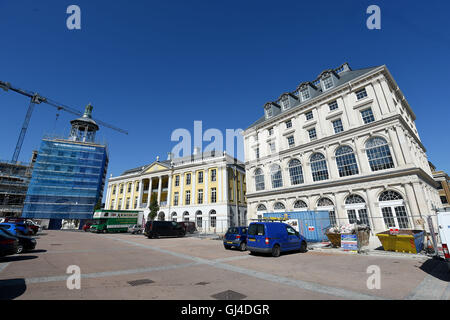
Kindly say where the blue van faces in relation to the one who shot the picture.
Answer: facing away from the viewer and to the right of the viewer

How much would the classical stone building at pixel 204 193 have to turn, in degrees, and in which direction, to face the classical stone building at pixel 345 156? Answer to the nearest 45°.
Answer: approximately 90° to its left

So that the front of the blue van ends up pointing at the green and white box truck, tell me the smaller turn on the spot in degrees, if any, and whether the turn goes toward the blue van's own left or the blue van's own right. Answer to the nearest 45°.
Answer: approximately 90° to the blue van's own left

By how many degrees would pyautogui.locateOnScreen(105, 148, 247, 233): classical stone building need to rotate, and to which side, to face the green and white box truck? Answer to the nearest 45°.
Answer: approximately 45° to its right

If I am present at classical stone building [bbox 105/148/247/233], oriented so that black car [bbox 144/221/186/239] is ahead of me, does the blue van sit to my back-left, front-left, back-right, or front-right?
front-left

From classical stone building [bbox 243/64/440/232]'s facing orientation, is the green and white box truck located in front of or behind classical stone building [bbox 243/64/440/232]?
in front

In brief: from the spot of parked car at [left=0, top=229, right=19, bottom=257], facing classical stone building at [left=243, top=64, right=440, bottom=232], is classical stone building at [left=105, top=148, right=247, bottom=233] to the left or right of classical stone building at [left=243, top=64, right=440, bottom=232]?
left

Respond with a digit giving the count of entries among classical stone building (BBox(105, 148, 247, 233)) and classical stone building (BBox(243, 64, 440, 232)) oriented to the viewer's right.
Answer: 0
